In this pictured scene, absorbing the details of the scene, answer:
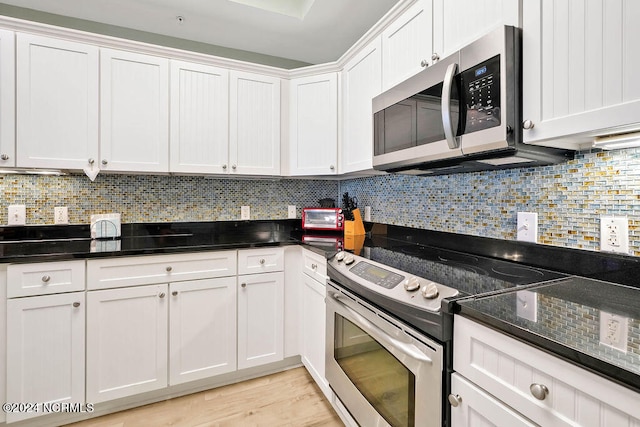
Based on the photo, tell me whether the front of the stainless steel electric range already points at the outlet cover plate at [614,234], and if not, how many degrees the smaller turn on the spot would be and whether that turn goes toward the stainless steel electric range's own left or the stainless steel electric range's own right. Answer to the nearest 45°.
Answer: approximately 135° to the stainless steel electric range's own left

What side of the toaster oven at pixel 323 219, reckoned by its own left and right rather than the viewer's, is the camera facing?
front

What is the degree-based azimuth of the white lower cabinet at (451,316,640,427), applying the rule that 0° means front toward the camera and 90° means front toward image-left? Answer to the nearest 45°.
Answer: approximately 45°

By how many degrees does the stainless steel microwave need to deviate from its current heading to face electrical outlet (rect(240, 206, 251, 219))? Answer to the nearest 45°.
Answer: approximately 90° to its right

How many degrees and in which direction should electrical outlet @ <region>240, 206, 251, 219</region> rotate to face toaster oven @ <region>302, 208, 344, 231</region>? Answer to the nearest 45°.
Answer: approximately 90° to its left

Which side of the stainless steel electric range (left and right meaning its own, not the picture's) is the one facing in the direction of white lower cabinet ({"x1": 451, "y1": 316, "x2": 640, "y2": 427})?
left

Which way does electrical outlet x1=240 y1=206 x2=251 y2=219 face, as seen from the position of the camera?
facing the viewer

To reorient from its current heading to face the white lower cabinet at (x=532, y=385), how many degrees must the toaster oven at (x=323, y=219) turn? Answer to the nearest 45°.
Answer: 0° — it already faces it

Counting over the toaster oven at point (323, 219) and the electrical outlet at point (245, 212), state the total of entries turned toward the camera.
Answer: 2

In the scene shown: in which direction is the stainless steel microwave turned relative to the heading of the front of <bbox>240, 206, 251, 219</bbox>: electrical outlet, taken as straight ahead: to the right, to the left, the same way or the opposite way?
to the right

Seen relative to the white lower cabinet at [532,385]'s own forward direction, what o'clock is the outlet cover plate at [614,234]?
The outlet cover plate is roughly at 5 o'clock from the white lower cabinet.

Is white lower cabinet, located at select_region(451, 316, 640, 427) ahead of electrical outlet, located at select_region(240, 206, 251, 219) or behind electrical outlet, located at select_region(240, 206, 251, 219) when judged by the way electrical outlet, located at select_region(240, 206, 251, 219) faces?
ahead

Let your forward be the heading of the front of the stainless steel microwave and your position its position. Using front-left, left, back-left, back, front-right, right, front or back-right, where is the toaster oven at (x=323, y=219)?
right

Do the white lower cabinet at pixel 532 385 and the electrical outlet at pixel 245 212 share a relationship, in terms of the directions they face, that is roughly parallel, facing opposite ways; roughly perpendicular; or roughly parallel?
roughly perpendicular

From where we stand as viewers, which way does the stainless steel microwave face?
facing the viewer and to the left of the viewer

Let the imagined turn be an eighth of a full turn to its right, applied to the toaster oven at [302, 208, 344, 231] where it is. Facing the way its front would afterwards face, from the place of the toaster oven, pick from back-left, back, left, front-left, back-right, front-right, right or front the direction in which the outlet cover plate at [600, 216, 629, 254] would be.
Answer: left
